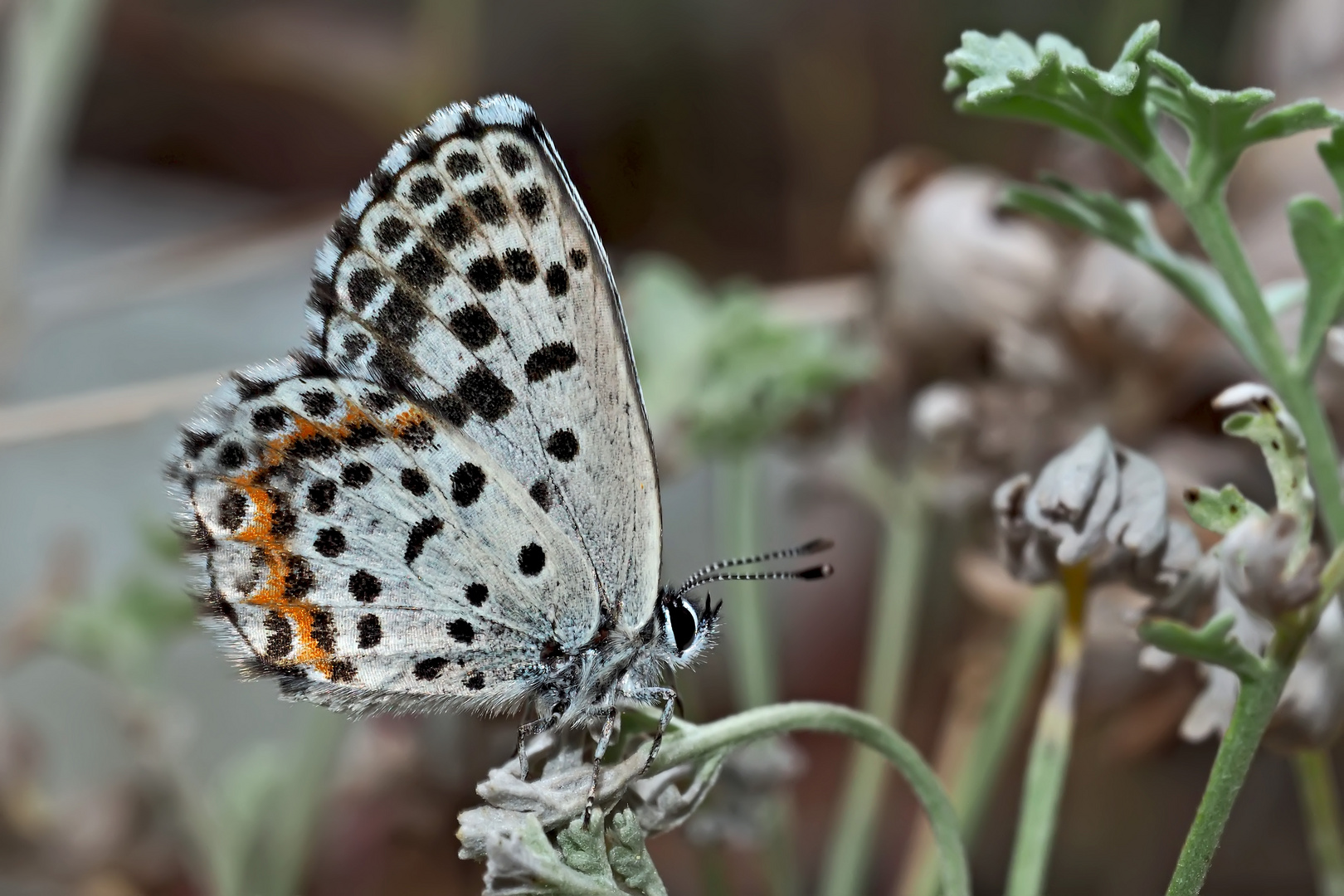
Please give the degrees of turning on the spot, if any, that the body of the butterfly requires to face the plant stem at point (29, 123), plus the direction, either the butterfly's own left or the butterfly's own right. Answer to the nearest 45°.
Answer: approximately 135° to the butterfly's own left

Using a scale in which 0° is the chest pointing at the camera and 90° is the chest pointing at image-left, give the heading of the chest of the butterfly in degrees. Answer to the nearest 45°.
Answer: approximately 270°
